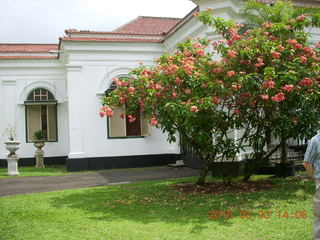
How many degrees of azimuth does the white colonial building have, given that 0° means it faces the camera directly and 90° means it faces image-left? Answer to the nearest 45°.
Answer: approximately 0°
